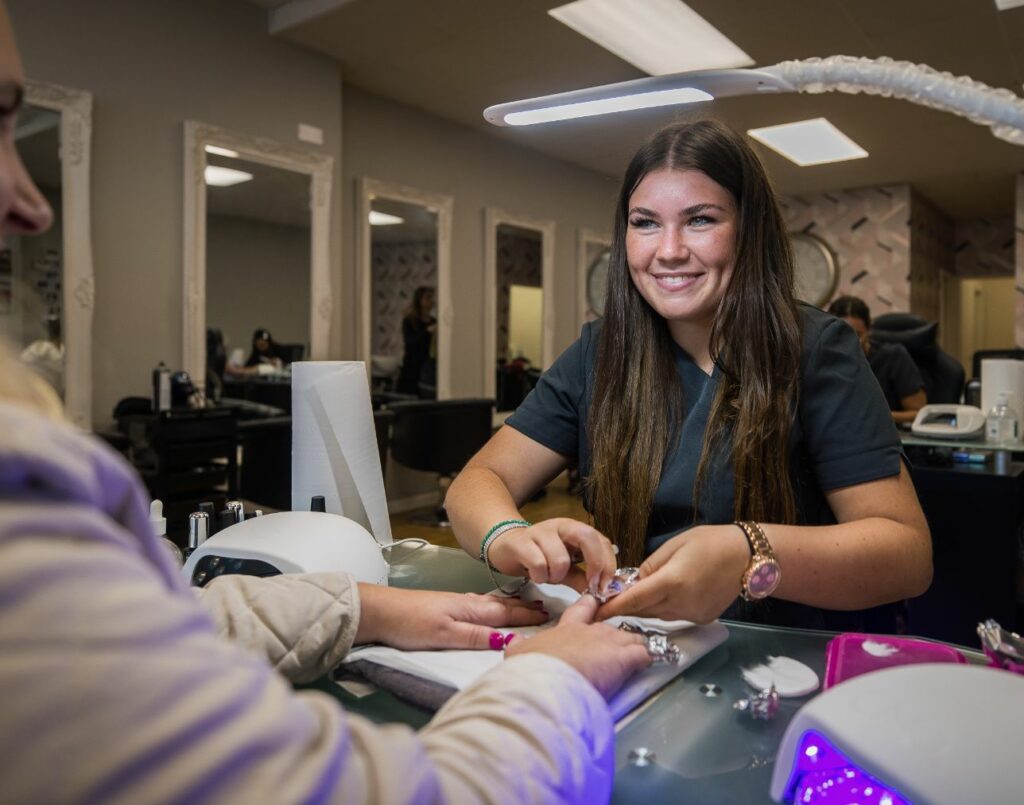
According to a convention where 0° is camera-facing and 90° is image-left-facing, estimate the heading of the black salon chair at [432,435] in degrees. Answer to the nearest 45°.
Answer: approximately 135°

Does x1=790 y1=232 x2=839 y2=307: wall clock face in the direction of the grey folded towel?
yes

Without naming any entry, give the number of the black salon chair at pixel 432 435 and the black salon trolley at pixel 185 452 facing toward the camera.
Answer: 0

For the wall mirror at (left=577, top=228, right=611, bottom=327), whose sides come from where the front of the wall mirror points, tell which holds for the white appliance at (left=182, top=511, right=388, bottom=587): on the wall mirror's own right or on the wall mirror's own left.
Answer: on the wall mirror's own right

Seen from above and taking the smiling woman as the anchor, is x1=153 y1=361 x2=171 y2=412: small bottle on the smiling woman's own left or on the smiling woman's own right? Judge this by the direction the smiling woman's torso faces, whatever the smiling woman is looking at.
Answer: on the smiling woman's own right

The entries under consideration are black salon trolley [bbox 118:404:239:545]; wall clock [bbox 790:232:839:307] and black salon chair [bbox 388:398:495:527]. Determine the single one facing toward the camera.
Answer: the wall clock

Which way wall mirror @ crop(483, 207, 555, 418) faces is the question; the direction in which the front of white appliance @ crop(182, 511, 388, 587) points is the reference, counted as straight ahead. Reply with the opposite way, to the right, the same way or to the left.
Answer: to the left

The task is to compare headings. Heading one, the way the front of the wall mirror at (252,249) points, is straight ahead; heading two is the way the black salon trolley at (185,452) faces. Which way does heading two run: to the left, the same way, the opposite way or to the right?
the same way

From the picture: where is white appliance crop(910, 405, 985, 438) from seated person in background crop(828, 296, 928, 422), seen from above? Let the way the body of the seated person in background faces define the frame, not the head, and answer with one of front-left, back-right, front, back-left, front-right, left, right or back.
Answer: front-left

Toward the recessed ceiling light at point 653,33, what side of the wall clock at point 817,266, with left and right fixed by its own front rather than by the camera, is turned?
front

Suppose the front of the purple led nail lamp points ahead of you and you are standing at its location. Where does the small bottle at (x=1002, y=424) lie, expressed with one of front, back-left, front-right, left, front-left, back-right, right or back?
back-right
